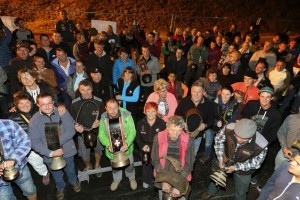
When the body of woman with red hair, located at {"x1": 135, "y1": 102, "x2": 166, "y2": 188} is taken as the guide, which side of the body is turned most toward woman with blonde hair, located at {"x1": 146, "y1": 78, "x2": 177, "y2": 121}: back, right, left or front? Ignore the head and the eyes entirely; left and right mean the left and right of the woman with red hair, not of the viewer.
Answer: back

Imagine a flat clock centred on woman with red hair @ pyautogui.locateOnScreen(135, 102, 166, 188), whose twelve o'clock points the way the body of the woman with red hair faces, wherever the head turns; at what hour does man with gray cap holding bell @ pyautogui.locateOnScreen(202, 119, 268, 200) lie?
The man with gray cap holding bell is roughly at 10 o'clock from the woman with red hair.

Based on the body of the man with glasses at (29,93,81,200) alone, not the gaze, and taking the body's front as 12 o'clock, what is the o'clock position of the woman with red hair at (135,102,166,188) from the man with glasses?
The woman with red hair is roughly at 9 o'clock from the man with glasses.

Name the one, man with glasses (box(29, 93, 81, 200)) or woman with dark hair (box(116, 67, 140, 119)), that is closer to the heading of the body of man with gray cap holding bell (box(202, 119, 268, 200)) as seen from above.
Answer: the man with glasses

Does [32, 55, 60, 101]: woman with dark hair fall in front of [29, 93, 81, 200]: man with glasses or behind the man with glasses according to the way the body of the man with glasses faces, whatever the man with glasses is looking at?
behind

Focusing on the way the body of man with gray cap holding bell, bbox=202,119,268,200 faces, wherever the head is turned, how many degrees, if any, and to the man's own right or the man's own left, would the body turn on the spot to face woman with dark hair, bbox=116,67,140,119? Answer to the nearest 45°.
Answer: approximately 90° to the man's own right

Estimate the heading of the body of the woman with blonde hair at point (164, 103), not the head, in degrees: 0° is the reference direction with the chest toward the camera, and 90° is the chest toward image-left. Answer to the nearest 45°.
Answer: approximately 0°

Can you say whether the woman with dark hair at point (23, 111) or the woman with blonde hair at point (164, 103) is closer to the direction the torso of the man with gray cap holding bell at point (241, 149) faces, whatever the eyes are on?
the woman with dark hair

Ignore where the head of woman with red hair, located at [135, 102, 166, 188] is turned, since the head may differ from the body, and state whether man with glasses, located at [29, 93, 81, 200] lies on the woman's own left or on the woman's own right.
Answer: on the woman's own right

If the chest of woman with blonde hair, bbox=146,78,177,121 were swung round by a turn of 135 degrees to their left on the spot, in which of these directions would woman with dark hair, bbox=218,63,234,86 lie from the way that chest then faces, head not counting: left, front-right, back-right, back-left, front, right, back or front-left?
front
